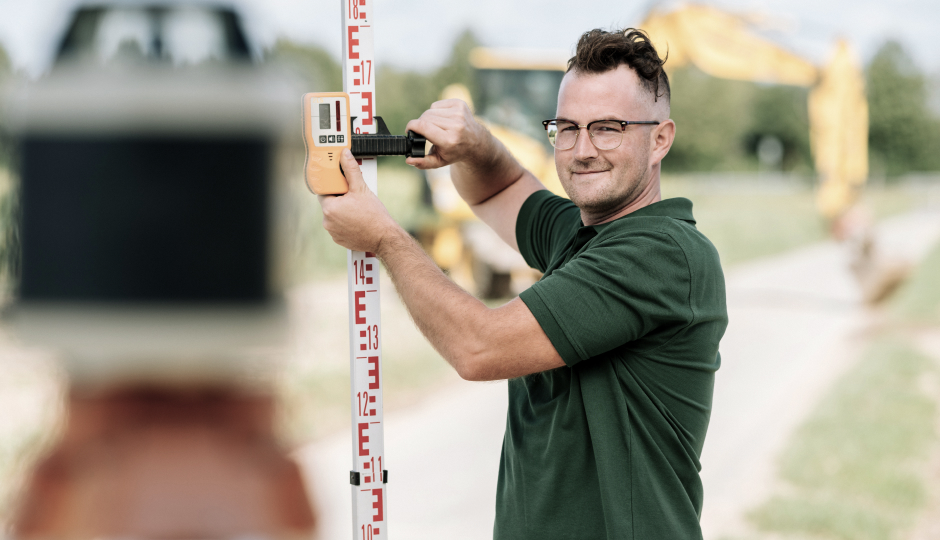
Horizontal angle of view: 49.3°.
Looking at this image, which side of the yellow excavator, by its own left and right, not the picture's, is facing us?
right

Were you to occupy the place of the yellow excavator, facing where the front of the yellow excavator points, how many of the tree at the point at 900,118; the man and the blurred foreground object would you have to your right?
2

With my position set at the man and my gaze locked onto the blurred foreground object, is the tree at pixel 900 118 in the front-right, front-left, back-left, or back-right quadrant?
back-right

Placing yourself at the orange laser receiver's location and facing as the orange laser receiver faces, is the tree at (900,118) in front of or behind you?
behind

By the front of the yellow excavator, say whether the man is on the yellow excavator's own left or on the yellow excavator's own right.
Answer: on the yellow excavator's own right

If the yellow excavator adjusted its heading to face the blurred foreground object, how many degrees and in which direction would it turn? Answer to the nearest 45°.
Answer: approximately 90° to its right

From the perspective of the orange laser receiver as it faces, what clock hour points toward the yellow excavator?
The yellow excavator is roughly at 7 o'clock from the orange laser receiver.

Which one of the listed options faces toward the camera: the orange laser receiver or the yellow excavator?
the orange laser receiver

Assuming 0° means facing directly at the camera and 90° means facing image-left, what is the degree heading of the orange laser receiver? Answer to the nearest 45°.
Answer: approximately 0°
